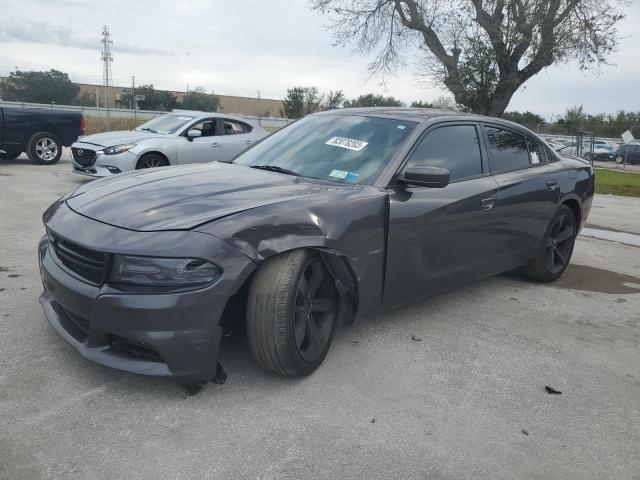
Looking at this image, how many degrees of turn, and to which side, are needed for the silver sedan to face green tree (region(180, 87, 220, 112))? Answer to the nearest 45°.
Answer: approximately 135° to its right

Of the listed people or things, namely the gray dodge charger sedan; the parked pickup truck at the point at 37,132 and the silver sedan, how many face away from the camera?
0

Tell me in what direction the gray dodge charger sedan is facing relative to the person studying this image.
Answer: facing the viewer and to the left of the viewer

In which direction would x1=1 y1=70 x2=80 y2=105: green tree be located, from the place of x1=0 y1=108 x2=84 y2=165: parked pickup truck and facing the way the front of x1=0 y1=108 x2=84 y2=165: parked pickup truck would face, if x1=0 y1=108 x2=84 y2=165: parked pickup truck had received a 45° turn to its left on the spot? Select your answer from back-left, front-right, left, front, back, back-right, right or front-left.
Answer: back-right

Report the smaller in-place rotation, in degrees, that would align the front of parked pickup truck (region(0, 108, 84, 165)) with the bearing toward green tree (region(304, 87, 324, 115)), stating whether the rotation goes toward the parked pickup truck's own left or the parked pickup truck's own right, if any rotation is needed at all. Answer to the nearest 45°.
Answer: approximately 135° to the parked pickup truck's own right

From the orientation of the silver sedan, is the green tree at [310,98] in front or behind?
behind

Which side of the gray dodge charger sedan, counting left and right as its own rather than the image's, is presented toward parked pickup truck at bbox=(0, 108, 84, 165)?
right

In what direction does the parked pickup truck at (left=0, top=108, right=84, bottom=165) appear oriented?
to the viewer's left
